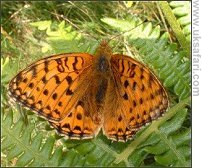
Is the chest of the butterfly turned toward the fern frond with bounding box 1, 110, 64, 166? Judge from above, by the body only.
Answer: no

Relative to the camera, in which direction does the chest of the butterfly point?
away from the camera
